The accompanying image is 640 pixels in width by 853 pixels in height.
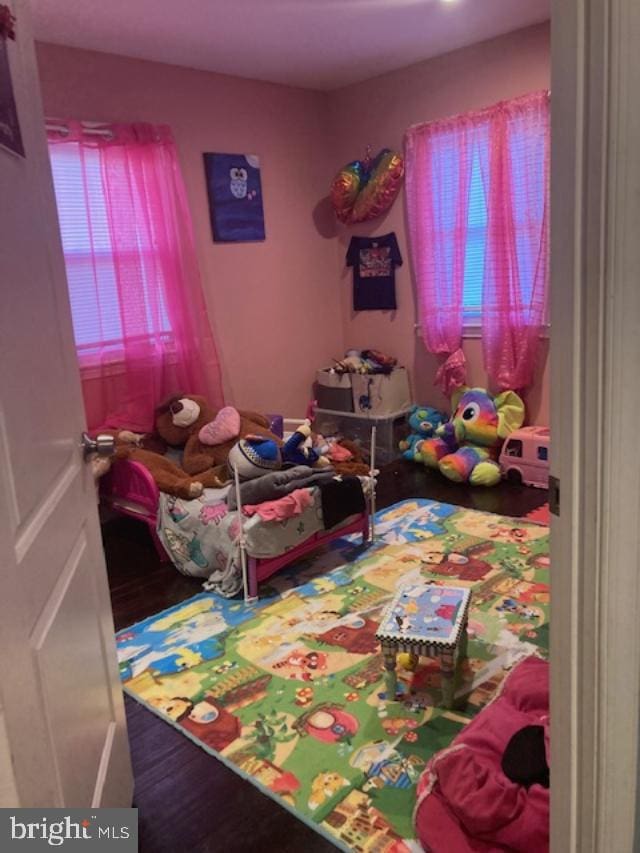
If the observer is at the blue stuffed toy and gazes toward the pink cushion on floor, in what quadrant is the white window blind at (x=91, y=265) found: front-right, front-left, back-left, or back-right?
front-right

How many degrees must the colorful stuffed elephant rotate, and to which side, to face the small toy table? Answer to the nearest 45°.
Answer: approximately 45° to its left

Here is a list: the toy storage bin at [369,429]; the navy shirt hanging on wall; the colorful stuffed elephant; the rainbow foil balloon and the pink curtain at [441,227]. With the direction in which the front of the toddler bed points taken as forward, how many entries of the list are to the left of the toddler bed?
5

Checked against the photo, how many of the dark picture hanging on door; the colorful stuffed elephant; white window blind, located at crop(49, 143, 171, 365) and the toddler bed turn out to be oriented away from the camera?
0

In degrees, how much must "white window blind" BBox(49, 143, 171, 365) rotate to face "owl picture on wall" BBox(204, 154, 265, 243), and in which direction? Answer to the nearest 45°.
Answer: approximately 90° to its left

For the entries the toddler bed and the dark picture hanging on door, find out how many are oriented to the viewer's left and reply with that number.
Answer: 0

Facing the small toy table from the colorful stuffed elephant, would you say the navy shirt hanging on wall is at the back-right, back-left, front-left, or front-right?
back-right

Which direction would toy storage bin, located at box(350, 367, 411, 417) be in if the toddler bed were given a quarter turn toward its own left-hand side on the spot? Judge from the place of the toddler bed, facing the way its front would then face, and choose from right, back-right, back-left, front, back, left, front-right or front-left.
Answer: front

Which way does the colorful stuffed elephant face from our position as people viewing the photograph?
facing the viewer and to the left of the viewer

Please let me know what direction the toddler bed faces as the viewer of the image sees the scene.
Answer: facing the viewer and to the right of the viewer

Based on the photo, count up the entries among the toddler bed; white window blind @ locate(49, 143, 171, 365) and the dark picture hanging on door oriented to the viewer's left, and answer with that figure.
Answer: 0

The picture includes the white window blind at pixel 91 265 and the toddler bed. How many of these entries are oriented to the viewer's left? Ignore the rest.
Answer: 0

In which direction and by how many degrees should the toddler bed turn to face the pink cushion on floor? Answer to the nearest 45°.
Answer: approximately 45° to its right

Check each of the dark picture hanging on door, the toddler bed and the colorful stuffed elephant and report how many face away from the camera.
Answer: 0

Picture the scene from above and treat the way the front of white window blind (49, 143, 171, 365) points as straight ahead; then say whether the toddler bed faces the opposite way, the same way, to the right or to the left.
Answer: the same way
